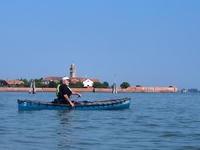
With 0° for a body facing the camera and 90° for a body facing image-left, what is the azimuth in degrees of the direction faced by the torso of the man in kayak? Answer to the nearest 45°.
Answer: approximately 270°
